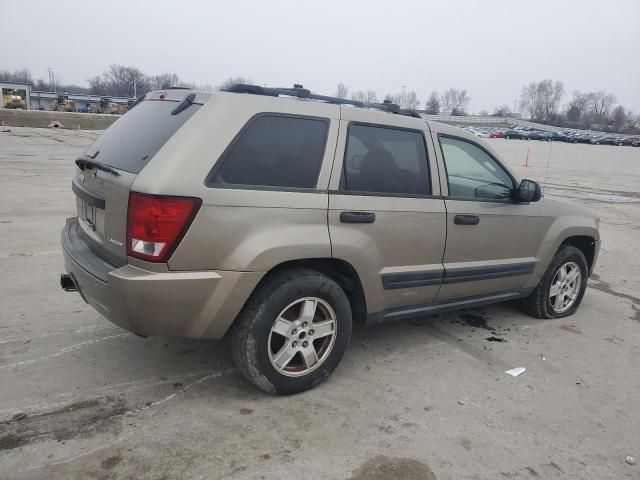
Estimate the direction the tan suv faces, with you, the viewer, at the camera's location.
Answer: facing away from the viewer and to the right of the viewer

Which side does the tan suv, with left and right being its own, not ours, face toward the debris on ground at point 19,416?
back

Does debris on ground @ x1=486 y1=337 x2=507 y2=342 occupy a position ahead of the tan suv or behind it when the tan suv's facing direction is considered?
ahead
